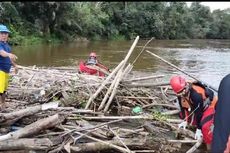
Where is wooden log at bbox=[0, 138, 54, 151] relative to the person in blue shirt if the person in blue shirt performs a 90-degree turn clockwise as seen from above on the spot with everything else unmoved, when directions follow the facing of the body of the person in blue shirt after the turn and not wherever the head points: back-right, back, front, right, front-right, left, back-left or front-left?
front-left

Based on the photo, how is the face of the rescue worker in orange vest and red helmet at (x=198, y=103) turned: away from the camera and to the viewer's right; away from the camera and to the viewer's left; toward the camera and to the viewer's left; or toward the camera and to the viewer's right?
toward the camera and to the viewer's left

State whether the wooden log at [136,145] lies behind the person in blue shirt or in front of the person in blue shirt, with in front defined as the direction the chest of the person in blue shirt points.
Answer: in front

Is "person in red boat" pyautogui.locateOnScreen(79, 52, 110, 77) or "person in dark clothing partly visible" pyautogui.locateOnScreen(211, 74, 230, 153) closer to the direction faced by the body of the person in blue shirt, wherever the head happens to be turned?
the person in dark clothing partly visible

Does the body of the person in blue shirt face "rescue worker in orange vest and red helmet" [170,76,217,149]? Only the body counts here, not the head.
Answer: yes

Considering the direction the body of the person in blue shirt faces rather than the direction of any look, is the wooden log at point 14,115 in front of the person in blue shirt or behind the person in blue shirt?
in front

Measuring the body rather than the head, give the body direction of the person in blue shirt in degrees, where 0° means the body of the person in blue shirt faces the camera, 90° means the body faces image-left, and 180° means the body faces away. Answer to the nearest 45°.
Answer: approximately 315°
